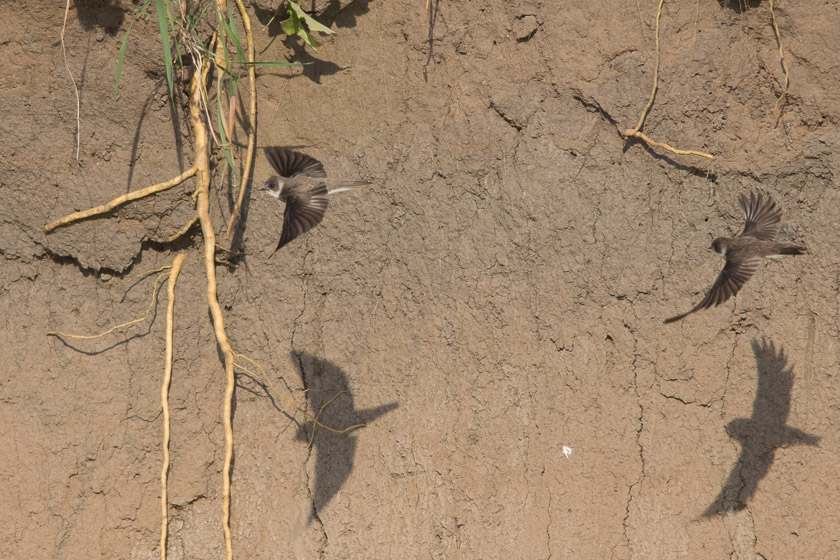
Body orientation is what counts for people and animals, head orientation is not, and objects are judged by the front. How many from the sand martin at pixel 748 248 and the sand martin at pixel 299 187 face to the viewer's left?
2

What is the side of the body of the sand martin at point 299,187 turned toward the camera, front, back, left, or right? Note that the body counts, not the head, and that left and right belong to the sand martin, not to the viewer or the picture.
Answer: left

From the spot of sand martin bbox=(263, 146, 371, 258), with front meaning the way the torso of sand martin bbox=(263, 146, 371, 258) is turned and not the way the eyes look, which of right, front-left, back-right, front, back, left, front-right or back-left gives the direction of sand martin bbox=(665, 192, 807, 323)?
back

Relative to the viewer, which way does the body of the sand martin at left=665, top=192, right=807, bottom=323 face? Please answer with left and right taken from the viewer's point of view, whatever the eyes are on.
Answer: facing to the left of the viewer

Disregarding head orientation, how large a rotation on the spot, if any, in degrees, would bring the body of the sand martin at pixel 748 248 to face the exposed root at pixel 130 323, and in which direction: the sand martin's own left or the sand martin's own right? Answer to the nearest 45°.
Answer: approximately 45° to the sand martin's own left

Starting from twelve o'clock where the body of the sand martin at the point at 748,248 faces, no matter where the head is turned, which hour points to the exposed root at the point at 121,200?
The exposed root is roughly at 11 o'clock from the sand martin.

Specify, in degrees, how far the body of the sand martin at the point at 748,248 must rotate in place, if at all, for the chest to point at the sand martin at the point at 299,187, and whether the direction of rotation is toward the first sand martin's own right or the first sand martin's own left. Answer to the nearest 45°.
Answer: approximately 45° to the first sand martin's own left
